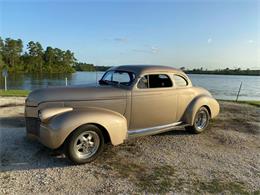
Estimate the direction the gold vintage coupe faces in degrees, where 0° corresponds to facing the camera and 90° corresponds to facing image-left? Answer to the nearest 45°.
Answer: approximately 45°
